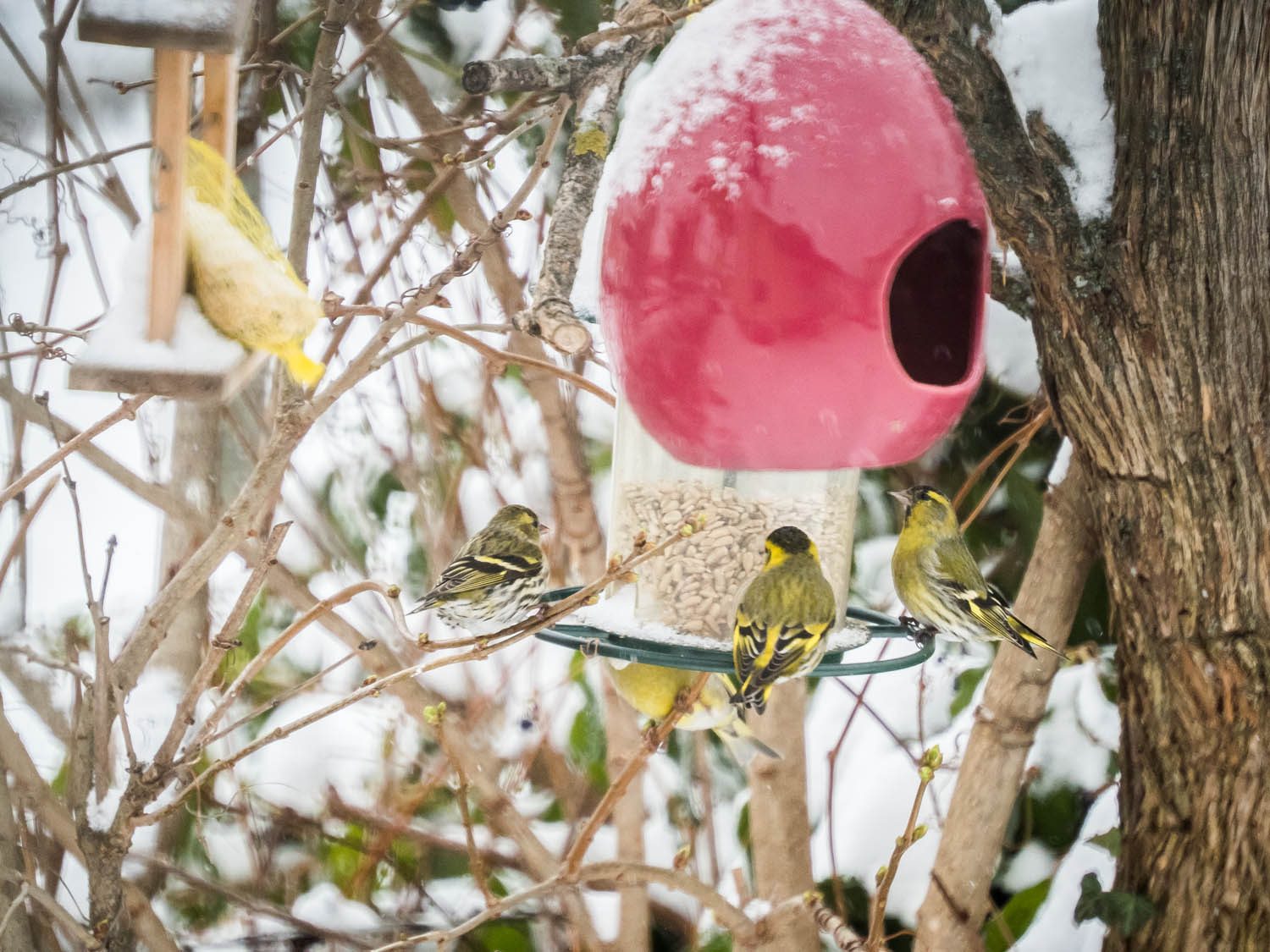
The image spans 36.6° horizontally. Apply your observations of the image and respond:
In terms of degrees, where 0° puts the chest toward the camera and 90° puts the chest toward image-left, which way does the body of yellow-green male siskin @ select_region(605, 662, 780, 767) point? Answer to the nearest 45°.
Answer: approximately 90°

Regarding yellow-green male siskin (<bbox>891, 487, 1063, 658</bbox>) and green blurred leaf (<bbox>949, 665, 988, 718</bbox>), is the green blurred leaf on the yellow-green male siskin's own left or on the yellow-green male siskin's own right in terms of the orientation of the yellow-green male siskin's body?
on the yellow-green male siskin's own right

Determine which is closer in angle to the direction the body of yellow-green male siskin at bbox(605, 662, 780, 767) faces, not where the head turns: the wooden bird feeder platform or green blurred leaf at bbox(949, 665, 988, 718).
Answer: the wooden bird feeder platform

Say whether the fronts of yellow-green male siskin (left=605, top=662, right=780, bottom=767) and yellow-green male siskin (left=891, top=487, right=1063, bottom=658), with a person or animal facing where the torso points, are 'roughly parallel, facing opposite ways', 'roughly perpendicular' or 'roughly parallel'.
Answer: roughly parallel

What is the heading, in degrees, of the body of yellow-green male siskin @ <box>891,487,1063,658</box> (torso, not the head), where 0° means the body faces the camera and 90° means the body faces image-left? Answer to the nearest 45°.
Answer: approximately 90°

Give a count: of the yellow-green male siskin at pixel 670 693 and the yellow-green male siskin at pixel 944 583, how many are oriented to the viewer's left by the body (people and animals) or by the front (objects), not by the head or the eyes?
2

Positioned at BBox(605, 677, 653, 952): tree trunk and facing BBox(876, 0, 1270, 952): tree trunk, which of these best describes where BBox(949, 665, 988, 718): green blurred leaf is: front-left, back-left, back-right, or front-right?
front-left
